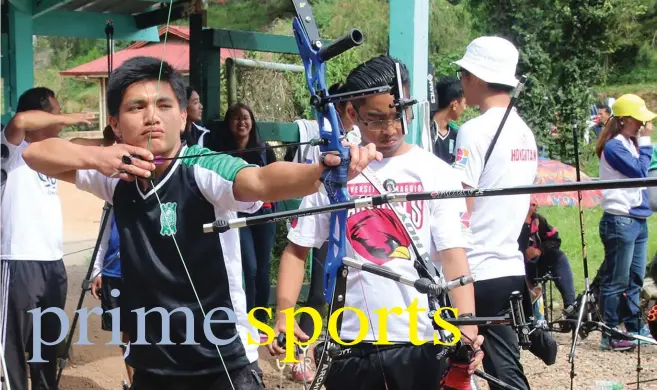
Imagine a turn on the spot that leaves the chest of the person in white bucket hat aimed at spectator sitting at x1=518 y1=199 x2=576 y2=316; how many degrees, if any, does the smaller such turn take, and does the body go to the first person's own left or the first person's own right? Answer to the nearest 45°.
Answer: approximately 45° to the first person's own right

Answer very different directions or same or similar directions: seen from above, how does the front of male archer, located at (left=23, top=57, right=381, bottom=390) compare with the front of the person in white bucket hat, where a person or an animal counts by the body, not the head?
very different directions

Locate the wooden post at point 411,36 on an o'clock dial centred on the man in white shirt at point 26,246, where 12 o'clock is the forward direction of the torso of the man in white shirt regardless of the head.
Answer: The wooden post is roughly at 11 o'clock from the man in white shirt.

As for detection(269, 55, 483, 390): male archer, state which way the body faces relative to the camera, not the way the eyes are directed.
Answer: toward the camera

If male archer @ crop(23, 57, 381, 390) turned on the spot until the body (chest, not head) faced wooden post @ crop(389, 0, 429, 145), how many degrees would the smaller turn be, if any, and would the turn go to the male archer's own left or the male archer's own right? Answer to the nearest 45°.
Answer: approximately 135° to the male archer's own left

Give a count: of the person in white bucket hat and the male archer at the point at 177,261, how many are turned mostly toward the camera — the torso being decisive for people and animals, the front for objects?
1

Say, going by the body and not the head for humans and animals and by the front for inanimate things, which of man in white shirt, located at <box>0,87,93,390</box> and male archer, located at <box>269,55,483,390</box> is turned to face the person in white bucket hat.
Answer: the man in white shirt

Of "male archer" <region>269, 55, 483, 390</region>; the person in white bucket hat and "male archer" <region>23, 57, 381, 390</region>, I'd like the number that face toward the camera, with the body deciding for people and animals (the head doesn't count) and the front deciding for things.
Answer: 2

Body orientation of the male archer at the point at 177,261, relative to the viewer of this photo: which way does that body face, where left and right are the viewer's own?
facing the viewer

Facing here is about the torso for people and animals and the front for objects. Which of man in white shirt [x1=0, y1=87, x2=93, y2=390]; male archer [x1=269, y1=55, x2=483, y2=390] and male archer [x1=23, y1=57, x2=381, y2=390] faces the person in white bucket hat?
the man in white shirt

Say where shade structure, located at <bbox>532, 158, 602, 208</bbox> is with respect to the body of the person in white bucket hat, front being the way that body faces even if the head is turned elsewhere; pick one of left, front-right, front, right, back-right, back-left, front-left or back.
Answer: front-right

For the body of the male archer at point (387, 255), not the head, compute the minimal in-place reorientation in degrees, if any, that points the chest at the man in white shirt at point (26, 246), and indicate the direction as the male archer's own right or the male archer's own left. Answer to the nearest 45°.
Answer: approximately 135° to the male archer's own right

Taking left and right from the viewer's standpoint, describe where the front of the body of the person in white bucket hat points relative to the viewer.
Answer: facing away from the viewer and to the left of the viewer
